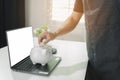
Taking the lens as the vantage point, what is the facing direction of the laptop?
facing the viewer and to the right of the viewer
